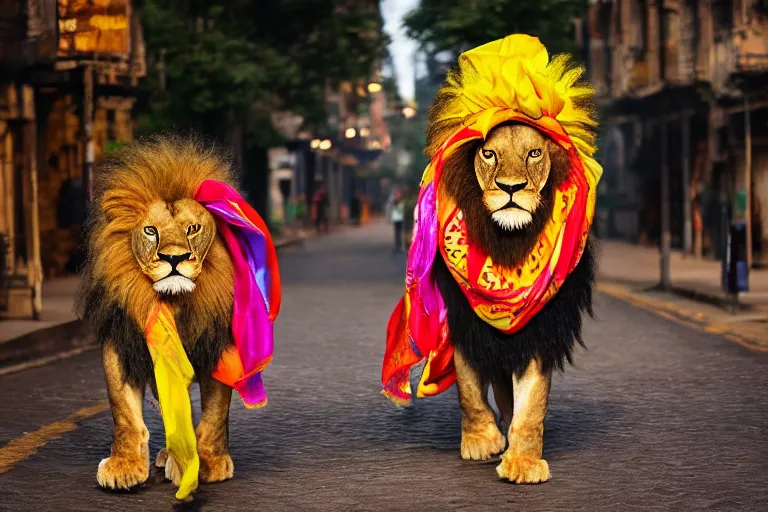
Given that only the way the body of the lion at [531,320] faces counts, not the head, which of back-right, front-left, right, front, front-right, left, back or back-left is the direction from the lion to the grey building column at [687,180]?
back

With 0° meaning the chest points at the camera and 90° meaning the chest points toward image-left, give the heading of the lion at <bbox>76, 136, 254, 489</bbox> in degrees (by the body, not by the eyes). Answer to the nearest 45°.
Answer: approximately 0°

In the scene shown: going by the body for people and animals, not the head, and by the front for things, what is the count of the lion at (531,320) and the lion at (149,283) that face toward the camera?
2

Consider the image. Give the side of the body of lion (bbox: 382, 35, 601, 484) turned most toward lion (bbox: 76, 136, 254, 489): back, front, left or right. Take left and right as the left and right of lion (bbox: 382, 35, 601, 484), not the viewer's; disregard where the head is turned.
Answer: right

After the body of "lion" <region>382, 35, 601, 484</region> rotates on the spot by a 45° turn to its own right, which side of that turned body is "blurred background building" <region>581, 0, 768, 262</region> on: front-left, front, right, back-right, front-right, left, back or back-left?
back-right

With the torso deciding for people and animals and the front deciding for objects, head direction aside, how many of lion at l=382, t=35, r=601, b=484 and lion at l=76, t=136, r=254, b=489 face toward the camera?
2

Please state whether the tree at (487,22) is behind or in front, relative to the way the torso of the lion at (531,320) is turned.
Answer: behind

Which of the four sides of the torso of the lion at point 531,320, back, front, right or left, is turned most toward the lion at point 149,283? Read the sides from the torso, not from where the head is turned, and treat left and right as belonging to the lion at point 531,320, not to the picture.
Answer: right

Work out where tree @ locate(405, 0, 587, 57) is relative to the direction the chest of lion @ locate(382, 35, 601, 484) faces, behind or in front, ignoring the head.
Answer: behind

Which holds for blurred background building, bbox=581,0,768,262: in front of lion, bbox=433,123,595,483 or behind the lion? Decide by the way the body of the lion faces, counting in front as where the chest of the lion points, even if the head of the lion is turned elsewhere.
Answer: behind

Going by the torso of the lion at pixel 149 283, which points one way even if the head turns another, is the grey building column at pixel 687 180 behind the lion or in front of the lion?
behind

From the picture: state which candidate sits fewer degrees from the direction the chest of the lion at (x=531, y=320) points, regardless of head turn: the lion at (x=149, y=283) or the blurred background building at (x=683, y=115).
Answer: the lion

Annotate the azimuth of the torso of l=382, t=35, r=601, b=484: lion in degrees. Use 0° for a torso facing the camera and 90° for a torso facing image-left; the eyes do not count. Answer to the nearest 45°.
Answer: approximately 0°

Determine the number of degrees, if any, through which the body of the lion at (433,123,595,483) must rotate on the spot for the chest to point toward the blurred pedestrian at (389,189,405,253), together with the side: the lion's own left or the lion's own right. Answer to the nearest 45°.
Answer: approximately 180°

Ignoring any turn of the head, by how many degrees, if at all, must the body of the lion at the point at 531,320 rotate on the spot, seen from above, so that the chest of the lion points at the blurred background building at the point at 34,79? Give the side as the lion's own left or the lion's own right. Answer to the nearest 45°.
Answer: approximately 135° to the lion's own right
